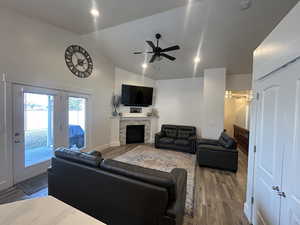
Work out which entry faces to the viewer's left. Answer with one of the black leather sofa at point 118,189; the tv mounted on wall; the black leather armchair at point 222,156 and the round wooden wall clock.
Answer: the black leather armchair

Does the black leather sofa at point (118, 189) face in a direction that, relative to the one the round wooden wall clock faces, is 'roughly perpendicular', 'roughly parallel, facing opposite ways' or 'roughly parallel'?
roughly perpendicular

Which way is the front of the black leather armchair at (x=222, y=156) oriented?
to the viewer's left

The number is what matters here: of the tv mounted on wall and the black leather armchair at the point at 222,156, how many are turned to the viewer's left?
1

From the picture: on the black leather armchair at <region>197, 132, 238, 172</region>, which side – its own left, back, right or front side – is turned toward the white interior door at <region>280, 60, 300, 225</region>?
left

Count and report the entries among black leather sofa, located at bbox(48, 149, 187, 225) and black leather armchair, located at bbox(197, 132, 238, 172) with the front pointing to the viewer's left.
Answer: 1

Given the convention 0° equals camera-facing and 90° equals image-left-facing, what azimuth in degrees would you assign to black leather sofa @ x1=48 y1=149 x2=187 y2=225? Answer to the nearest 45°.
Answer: approximately 225°

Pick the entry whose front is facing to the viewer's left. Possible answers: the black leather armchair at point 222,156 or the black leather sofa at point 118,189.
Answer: the black leather armchair

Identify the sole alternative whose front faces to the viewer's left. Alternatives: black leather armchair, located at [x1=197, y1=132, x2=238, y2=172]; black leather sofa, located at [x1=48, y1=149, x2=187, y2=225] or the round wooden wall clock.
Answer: the black leather armchair
